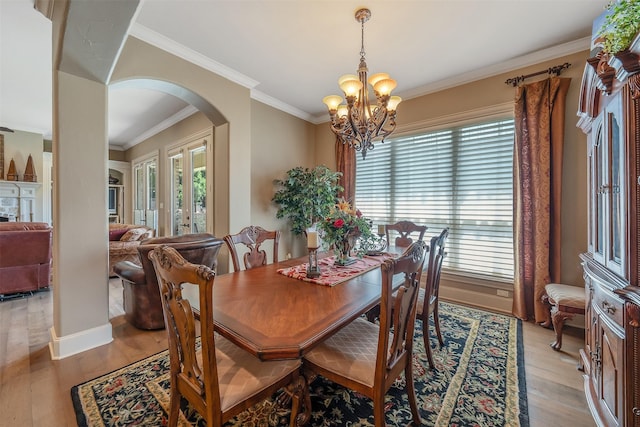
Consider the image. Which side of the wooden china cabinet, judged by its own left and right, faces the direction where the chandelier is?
front

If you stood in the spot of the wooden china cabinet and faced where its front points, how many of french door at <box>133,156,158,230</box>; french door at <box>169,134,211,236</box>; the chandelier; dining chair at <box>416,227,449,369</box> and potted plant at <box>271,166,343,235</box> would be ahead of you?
5

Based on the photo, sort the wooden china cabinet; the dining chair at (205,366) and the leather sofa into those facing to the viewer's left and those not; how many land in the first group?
1

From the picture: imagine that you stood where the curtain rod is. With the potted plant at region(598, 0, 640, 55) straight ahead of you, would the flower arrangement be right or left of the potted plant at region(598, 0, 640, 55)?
right

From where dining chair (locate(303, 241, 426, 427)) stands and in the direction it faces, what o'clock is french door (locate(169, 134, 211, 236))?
The french door is roughly at 12 o'clock from the dining chair.

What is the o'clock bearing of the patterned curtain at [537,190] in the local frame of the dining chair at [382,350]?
The patterned curtain is roughly at 3 o'clock from the dining chair.

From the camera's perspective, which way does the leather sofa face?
away from the camera

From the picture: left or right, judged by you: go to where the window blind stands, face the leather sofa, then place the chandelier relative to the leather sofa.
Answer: left

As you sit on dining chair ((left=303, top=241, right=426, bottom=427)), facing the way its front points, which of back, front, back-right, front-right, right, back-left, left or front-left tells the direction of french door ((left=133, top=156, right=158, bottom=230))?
front

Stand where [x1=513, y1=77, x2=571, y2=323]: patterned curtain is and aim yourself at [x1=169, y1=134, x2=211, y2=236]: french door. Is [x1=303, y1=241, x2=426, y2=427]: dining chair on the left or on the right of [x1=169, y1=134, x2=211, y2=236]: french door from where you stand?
left

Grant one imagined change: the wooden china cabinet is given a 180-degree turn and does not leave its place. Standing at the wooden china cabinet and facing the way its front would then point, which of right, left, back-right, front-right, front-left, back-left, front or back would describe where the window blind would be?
back-left

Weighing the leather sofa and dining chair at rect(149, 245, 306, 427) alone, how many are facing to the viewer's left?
0

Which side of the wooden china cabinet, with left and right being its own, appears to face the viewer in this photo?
left
